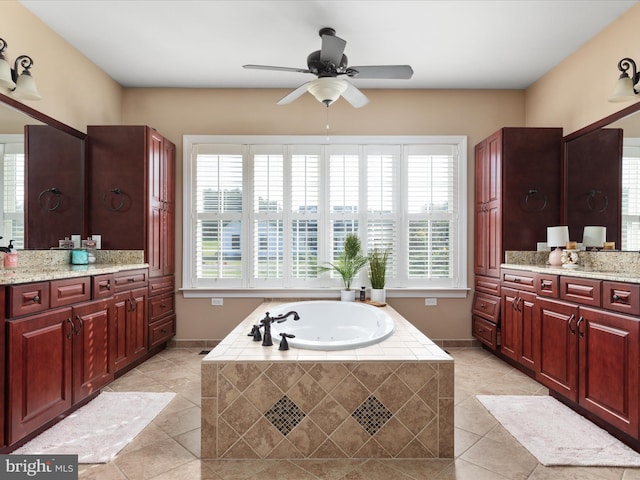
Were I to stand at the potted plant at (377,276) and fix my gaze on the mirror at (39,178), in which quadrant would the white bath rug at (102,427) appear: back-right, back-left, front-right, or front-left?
front-left

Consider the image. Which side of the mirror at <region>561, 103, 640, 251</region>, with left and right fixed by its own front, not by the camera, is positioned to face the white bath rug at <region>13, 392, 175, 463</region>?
front

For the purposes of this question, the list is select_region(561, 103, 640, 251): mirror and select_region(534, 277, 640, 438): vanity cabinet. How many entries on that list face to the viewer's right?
0

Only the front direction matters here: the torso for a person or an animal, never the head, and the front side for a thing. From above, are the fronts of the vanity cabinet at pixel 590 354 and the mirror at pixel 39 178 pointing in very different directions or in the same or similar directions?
very different directions

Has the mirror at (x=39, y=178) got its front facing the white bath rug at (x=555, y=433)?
yes

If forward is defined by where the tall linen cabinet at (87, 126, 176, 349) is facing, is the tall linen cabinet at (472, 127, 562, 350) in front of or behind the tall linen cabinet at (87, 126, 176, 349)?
in front

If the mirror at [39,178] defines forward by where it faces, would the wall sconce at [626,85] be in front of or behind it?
in front

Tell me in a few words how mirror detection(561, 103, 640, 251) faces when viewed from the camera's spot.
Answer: facing the viewer and to the left of the viewer

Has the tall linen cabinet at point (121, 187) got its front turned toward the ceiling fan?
yes

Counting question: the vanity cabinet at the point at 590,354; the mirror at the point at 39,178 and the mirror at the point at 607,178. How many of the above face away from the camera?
0
